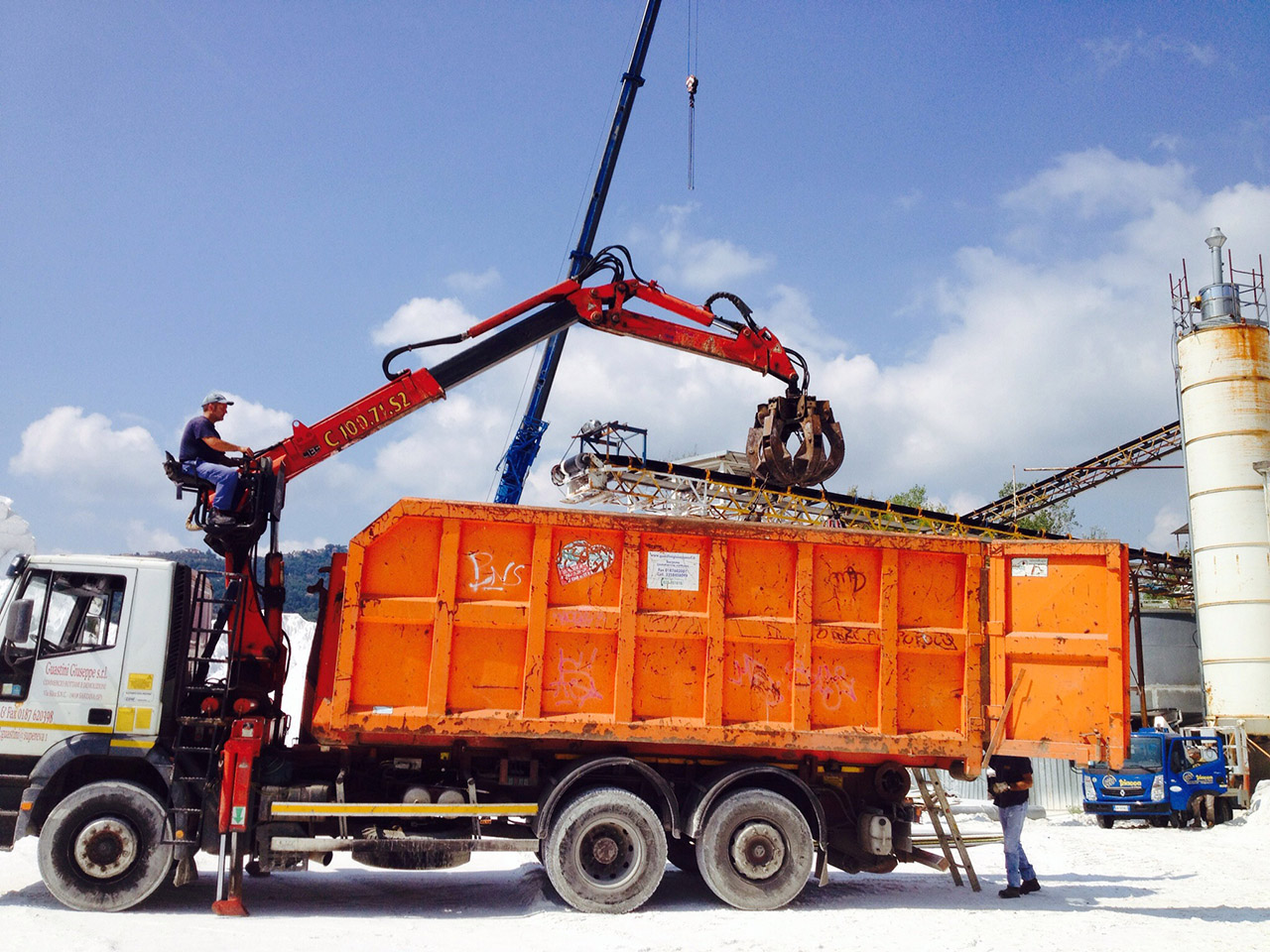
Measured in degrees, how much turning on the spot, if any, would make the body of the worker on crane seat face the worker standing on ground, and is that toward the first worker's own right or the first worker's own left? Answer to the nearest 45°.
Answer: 0° — they already face them

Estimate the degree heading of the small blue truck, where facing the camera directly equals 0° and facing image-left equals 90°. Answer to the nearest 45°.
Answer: approximately 45°

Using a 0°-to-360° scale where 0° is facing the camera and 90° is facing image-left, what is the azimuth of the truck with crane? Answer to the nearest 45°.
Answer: approximately 90°

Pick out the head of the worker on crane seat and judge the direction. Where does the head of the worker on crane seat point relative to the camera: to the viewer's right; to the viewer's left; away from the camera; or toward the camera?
to the viewer's right

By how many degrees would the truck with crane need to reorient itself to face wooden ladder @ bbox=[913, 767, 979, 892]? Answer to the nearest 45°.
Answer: approximately 180°

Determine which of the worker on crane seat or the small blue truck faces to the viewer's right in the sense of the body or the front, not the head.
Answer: the worker on crane seat

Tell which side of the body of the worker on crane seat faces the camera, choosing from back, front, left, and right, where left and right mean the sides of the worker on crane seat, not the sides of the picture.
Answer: right

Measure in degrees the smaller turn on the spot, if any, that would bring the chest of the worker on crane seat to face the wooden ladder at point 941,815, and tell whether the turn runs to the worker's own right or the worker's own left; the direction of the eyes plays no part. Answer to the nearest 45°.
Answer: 0° — they already face it
